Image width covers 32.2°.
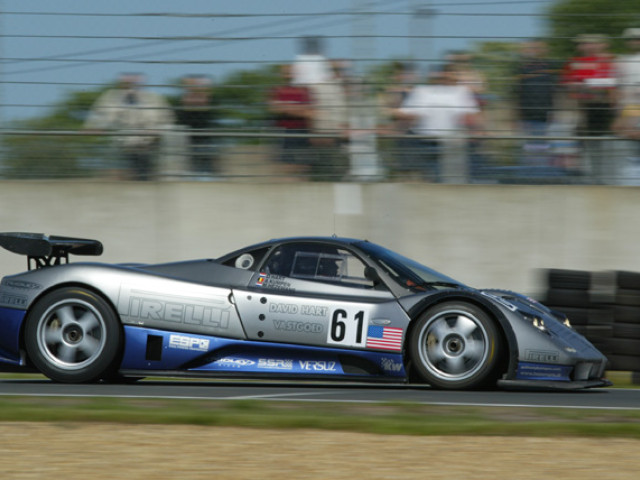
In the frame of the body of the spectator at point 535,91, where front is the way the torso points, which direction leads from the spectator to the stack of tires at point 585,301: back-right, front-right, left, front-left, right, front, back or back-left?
front

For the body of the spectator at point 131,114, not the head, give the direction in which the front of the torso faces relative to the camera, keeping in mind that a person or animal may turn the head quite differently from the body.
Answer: toward the camera

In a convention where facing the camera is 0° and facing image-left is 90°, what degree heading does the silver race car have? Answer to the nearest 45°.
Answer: approximately 270°

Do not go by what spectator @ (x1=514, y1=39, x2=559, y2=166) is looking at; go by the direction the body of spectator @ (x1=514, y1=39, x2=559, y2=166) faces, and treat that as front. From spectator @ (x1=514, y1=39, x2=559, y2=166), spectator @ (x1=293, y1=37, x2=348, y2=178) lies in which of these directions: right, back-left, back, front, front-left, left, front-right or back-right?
right

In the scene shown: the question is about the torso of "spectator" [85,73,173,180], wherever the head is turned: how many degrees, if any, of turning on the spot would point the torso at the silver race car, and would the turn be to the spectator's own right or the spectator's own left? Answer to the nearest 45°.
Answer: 0° — they already face it

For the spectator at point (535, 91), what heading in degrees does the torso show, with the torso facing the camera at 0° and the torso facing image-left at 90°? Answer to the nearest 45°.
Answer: approximately 0°

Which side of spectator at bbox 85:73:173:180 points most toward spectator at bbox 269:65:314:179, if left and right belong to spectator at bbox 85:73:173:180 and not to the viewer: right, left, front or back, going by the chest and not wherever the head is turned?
left

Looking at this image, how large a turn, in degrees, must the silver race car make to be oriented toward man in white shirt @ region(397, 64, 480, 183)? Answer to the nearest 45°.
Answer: approximately 45° to its left

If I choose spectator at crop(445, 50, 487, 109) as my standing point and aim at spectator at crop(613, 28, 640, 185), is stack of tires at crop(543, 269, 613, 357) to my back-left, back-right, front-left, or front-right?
front-right

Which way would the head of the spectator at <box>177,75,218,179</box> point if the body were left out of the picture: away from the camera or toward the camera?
toward the camera

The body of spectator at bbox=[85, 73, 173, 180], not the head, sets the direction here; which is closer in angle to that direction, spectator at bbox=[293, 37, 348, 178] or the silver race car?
the silver race car

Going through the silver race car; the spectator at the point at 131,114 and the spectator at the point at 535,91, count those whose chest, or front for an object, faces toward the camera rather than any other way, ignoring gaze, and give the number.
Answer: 2

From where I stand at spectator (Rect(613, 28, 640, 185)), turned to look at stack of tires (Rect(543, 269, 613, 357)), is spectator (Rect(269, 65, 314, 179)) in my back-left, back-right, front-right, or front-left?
front-right

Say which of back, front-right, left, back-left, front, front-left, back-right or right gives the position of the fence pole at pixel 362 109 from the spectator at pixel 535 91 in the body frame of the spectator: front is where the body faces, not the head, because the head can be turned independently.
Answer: right

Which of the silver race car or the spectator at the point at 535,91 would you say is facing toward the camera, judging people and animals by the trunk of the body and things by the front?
the spectator
